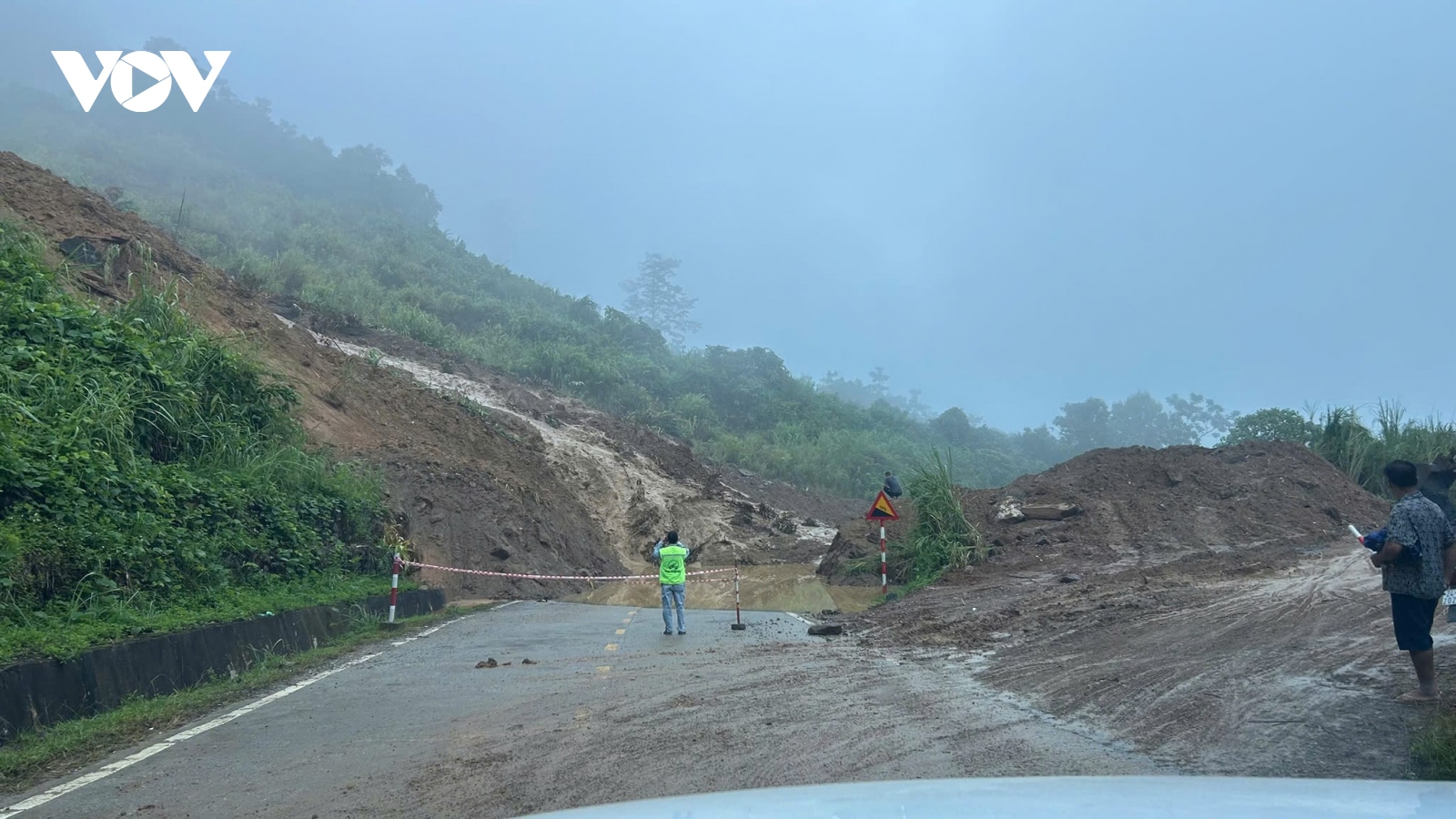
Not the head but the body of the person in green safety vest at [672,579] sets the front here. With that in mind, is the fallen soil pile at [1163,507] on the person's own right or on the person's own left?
on the person's own right

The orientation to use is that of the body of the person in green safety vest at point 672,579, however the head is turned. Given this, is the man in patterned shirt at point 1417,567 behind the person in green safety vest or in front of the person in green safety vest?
behind

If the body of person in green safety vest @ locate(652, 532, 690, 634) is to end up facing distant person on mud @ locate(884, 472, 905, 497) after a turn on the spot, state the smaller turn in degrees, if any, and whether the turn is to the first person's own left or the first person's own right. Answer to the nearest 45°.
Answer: approximately 45° to the first person's own right

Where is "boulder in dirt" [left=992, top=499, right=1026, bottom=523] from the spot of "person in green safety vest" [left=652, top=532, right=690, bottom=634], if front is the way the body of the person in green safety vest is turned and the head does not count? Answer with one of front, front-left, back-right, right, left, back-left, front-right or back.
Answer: front-right

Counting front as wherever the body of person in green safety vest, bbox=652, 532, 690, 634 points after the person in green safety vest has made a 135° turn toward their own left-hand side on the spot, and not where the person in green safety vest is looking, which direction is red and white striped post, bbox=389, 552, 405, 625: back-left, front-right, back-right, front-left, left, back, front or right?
front-right

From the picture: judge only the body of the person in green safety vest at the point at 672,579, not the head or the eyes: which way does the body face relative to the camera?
away from the camera

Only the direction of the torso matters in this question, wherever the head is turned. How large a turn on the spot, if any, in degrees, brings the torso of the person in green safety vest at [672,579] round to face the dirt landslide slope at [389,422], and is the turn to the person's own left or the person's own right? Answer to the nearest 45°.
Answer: approximately 45° to the person's own left
